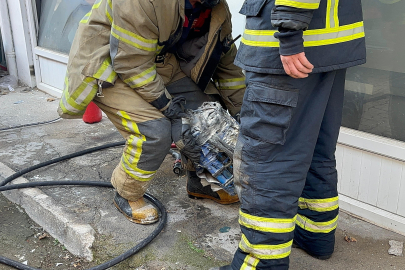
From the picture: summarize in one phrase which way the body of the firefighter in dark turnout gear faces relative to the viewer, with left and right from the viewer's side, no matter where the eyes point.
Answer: facing to the left of the viewer

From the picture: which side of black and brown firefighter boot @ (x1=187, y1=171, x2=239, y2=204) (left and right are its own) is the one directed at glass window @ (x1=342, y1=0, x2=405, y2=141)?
front

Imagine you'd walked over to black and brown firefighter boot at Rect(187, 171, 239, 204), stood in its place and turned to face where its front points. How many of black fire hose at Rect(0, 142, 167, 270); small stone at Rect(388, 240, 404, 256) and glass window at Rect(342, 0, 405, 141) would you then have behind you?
1

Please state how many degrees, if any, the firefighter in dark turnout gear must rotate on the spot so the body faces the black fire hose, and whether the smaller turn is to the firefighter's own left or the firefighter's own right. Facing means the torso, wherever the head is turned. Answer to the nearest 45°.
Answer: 0° — they already face it

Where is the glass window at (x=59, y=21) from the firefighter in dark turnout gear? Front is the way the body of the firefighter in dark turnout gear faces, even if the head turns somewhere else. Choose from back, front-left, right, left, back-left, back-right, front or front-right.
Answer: front-right

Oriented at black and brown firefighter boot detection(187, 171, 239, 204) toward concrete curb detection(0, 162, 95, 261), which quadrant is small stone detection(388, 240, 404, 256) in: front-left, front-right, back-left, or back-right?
back-left

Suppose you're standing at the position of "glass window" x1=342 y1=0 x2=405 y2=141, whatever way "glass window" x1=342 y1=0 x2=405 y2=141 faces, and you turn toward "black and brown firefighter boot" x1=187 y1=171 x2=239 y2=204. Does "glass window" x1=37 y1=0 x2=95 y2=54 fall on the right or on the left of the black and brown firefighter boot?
right

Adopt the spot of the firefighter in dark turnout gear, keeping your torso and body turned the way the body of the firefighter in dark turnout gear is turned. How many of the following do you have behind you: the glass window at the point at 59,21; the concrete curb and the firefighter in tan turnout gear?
0

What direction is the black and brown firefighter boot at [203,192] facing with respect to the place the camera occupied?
facing to the right of the viewer

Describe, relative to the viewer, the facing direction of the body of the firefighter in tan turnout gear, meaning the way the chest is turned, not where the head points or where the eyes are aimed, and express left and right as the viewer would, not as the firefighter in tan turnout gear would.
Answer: facing the viewer and to the right of the viewer

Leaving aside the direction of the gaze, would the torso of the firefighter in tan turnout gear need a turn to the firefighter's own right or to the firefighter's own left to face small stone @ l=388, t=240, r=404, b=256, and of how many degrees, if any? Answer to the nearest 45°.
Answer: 0° — they already face it

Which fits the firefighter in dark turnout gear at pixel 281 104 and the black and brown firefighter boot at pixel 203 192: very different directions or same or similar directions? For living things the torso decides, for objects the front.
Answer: very different directions

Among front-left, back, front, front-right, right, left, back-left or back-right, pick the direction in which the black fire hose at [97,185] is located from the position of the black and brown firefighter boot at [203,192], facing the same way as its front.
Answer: back
